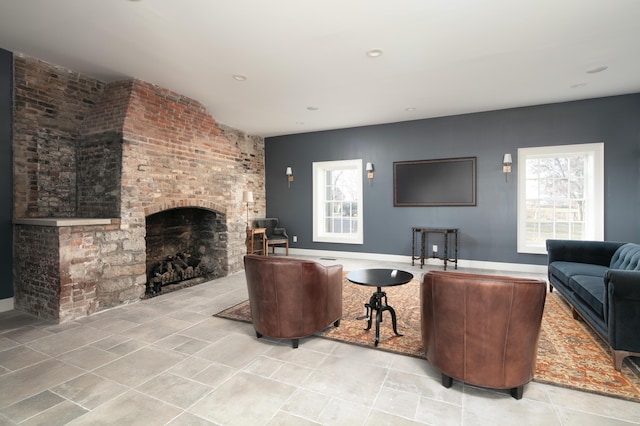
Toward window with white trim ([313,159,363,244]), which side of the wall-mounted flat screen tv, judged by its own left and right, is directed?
right

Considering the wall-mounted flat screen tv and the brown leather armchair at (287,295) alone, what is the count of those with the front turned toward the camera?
1

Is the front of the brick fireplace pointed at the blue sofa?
yes

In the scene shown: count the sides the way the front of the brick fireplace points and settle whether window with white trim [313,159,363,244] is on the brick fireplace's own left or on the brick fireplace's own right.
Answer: on the brick fireplace's own left

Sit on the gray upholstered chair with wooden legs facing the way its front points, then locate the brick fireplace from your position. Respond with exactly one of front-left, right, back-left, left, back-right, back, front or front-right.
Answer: right

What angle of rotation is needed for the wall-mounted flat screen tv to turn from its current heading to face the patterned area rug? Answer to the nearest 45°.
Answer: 0° — it already faces it

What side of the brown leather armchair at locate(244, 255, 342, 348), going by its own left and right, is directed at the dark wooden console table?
front

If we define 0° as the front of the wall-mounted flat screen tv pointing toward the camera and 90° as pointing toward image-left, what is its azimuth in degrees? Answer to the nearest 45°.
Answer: approximately 0°

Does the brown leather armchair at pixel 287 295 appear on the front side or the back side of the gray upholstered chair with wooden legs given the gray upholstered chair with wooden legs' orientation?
on the front side

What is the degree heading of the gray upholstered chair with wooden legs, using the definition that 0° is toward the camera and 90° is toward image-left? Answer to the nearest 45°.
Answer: approximately 315°

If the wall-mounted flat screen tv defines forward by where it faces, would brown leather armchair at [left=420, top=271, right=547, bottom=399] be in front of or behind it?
in front

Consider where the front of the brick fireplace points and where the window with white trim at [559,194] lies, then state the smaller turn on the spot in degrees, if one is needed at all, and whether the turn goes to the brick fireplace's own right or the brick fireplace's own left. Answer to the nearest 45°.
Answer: approximately 45° to the brick fireplace's own left

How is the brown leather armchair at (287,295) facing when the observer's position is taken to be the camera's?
facing away from the viewer and to the right of the viewer

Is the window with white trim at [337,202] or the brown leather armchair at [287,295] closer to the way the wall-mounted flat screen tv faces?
the brown leather armchair

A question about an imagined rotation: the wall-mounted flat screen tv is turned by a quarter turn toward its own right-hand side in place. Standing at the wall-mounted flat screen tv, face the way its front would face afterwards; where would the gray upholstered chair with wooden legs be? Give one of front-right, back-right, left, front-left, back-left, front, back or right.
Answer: front
